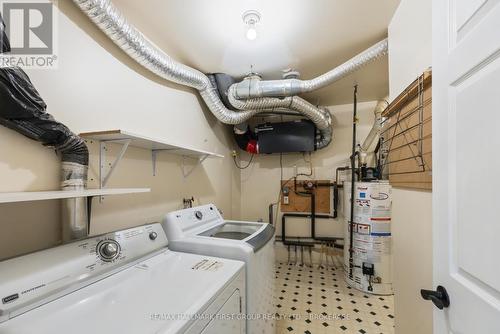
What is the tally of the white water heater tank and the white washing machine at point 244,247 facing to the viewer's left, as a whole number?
0

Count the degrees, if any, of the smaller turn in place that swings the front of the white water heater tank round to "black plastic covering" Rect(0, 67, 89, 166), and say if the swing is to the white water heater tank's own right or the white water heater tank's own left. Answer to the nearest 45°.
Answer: approximately 45° to the white water heater tank's own right

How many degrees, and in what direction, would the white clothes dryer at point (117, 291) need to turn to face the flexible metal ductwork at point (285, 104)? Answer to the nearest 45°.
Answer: approximately 90° to its left

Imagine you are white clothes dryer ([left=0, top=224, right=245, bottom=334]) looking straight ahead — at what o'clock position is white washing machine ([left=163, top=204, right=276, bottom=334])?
white washing machine ([left=163, top=204, right=276, bottom=334]) is roughly at 10 o'clock from white clothes dryer ([left=0, top=224, right=245, bottom=334]).

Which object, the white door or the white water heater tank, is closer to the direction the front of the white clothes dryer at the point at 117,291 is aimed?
the white door

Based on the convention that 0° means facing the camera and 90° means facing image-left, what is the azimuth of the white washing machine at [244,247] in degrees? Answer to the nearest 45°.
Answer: approximately 315°

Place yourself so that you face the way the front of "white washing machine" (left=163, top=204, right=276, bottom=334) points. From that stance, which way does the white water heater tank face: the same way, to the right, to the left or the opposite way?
to the right

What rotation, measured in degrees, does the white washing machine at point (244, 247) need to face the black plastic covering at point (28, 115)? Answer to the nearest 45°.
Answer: approximately 90° to its right

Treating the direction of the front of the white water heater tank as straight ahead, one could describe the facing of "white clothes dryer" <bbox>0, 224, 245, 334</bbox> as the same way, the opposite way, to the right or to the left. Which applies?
to the left

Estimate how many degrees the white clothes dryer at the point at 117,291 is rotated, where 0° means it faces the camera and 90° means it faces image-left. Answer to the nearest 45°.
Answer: approximately 315°

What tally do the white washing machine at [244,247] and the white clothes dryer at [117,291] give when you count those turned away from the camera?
0
